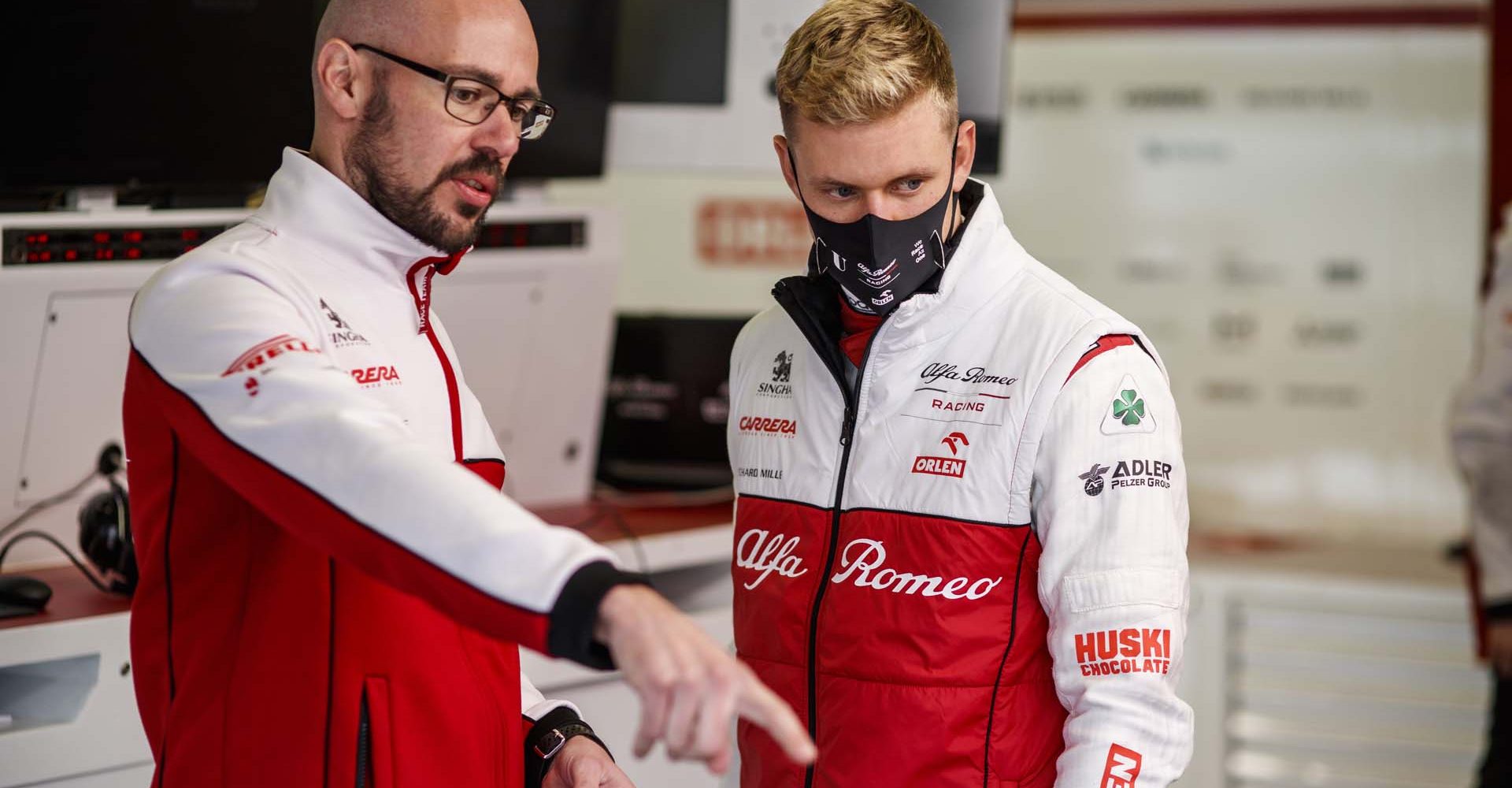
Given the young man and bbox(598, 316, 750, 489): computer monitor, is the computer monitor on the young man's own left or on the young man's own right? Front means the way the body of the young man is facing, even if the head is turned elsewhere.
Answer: on the young man's own right

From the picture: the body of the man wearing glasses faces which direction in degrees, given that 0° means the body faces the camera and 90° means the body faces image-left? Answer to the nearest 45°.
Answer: approximately 315°

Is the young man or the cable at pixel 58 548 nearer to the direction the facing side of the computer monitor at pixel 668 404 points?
the young man

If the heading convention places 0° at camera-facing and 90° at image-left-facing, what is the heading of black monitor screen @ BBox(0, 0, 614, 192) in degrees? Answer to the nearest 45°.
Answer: approximately 0°
